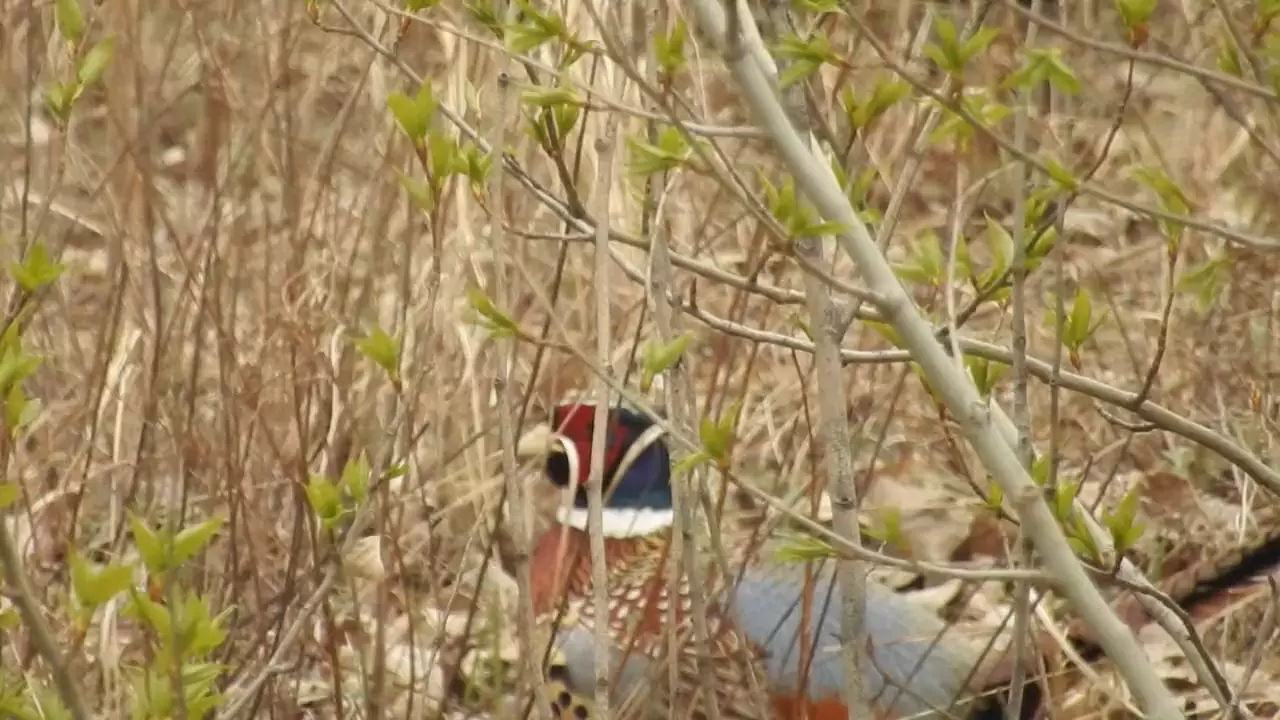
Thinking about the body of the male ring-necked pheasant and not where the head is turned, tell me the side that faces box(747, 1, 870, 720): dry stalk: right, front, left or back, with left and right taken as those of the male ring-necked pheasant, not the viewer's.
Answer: left

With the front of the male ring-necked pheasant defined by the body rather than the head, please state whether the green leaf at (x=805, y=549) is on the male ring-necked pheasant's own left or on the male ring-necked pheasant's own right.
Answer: on the male ring-necked pheasant's own left

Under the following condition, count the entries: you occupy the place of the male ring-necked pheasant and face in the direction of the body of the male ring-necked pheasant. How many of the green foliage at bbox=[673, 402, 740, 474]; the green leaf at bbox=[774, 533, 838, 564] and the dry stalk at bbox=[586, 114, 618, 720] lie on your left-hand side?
3

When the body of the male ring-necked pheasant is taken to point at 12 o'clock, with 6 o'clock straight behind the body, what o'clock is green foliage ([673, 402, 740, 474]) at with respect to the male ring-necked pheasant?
The green foliage is roughly at 9 o'clock from the male ring-necked pheasant.

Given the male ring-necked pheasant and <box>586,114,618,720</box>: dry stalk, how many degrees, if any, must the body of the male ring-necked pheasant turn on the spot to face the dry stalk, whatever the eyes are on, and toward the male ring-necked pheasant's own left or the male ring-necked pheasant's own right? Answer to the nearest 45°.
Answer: approximately 90° to the male ring-necked pheasant's own left

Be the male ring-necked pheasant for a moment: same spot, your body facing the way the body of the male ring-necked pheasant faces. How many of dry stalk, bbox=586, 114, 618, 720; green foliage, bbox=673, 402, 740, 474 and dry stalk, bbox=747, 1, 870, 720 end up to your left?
3

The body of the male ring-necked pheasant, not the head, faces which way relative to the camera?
to the viewer's left
